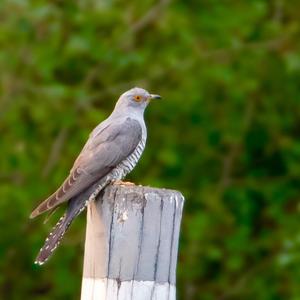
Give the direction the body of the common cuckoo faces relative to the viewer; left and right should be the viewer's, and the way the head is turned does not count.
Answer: facing to the right of the viewer
